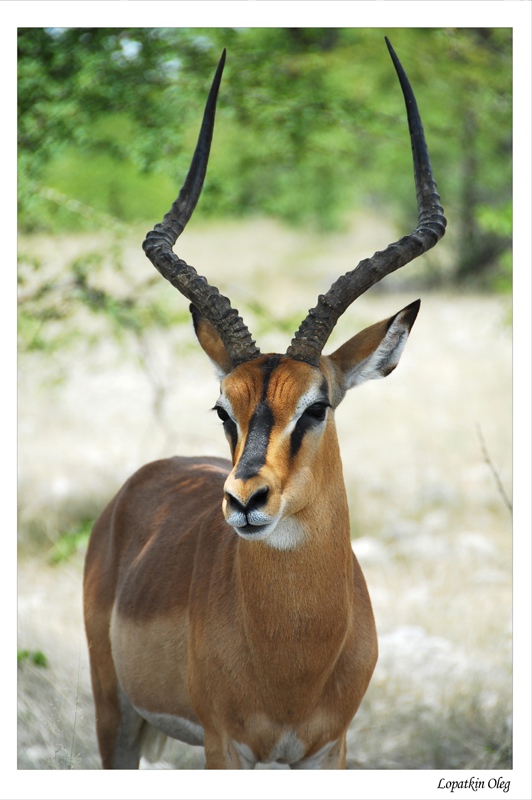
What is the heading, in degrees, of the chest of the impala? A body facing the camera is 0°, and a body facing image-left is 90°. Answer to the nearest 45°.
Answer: approximately 315°
